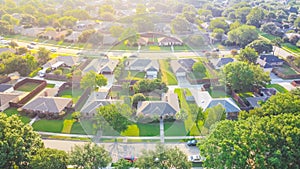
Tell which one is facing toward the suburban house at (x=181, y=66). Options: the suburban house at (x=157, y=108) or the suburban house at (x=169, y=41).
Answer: the suburban house at (x=169, y=41)

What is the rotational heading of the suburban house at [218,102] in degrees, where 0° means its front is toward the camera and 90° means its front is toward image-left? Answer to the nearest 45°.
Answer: approximately 0°

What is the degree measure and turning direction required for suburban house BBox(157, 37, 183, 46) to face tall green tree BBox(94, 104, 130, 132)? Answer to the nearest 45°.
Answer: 0° — it already faces it

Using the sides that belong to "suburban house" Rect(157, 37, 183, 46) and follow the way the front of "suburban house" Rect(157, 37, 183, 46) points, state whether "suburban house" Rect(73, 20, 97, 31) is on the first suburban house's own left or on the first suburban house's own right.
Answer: on the first suburban house's own right

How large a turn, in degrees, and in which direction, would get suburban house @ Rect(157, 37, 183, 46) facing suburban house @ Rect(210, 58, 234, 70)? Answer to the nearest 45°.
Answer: approximately 45° to its left

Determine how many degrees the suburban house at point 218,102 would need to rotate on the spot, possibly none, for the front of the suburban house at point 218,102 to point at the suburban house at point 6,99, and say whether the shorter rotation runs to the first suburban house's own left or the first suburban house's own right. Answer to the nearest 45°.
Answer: approximately 90° to the first suburban house's own right

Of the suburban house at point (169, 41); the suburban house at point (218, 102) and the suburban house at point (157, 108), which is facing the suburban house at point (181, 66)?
the suburban house at point (169, 41)

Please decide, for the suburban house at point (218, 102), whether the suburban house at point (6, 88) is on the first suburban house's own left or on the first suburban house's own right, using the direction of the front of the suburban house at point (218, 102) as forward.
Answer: on the first suburban house's own right
